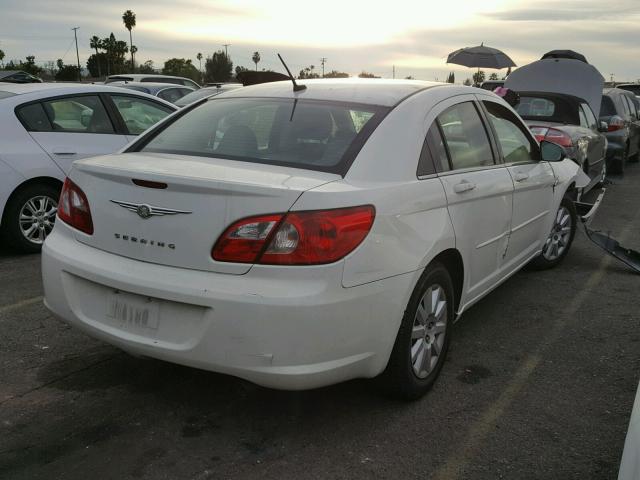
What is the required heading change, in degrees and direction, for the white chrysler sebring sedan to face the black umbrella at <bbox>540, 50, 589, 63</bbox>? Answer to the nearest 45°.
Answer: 0° — it already faces it

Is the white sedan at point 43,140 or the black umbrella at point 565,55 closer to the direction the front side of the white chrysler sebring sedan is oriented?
the black umbrella

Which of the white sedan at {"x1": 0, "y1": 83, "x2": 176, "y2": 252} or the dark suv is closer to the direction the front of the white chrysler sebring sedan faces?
the dark suv

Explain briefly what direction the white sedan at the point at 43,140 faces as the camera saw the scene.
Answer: facing away from the viewer and to the right of the viewer

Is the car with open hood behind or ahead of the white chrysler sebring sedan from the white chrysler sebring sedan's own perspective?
ahead

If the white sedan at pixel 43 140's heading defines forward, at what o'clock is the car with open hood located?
The car with open hood is roughly at 1 o'clock from the white sedan.

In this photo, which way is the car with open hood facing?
away from the camera

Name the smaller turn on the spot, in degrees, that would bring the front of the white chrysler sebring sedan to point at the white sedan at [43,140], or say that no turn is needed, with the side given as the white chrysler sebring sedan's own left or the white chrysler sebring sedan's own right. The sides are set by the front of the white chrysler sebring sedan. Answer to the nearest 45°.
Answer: approximately 90° to the white chrysler sebring sedan's own left

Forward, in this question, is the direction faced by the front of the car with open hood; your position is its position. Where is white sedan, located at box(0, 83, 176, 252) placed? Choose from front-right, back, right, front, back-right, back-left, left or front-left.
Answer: back-left

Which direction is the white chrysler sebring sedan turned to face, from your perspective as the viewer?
facing away from the viewer and to the right of the viewer
